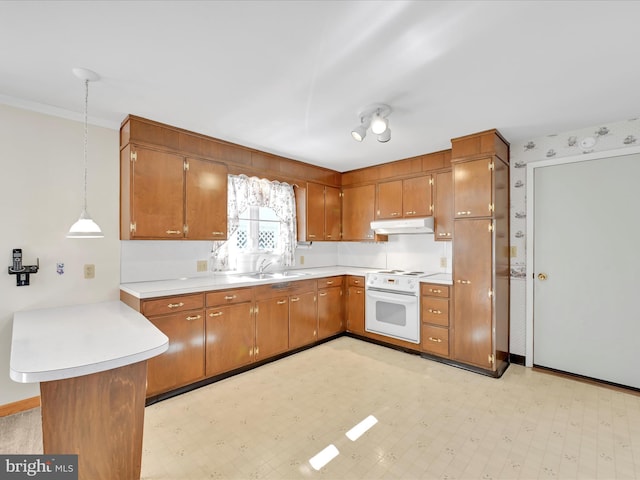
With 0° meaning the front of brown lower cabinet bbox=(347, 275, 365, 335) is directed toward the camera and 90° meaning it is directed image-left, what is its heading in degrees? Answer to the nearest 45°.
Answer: approximately 45°

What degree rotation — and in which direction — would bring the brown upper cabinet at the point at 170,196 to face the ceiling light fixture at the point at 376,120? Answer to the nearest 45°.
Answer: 0° — it already faces it

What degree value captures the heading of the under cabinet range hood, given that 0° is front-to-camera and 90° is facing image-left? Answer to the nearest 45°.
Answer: approximately 45°

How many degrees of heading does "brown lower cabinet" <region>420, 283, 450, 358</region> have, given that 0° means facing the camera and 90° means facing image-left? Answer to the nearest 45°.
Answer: approximately 45°

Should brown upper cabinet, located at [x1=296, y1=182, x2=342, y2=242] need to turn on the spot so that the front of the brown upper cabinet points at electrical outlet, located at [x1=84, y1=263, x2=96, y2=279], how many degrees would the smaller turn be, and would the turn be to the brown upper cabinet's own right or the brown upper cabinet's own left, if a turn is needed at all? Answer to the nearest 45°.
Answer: approximately 90° to the brown upper cabinet's own right
